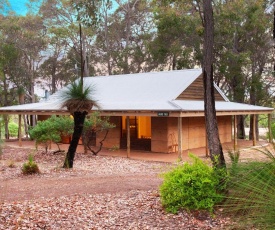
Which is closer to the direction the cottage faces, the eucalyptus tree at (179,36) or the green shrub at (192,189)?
the green shrub

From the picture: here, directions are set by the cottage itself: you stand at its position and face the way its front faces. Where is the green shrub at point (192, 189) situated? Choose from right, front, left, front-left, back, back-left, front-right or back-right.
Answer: front-left

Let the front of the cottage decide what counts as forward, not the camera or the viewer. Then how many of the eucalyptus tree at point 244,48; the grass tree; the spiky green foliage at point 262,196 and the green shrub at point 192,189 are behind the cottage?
1

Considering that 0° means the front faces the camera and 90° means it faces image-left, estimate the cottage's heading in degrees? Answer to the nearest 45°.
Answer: approximately 45°

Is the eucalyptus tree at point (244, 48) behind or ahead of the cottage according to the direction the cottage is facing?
behind

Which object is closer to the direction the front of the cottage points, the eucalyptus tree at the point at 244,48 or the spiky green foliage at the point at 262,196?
the spiky green foliage

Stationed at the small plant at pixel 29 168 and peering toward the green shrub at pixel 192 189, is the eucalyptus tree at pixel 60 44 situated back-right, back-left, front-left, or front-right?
back-left

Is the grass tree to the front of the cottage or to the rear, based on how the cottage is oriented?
to the front

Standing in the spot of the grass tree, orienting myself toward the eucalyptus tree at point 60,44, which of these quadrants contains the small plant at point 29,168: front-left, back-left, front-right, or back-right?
back-left

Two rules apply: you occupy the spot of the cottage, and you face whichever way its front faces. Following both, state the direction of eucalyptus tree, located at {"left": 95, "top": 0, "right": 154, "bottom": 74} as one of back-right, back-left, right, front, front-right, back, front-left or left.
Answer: back-right

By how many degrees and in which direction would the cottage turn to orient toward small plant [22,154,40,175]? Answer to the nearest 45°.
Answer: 0° — it already faces it

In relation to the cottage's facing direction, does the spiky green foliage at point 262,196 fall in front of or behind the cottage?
in front

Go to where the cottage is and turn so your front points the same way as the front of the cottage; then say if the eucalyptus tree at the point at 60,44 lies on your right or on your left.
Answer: on your right
